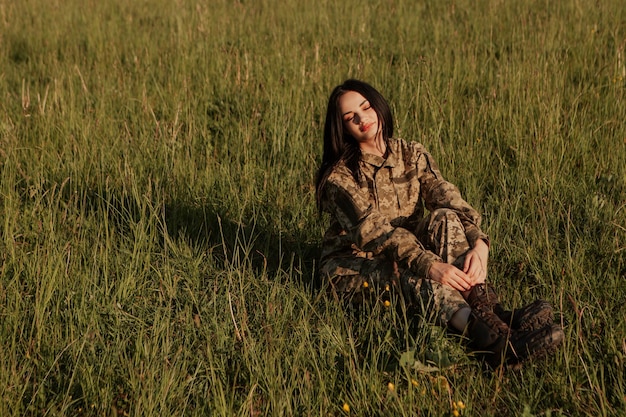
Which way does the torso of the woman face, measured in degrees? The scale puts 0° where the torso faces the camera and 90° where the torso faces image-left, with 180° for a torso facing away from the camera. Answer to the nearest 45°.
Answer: approximately 315°
